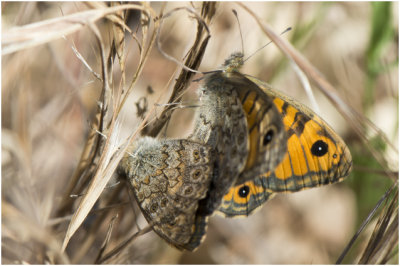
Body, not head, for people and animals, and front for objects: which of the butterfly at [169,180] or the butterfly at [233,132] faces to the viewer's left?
the butterfly at [169,180]

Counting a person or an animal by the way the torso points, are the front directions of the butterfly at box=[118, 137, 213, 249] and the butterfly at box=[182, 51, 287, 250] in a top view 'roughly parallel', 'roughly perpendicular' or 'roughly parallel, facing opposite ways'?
roughly parallel, facing opposite ways

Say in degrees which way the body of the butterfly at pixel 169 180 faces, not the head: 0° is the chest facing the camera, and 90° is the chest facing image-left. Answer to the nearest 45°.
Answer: approximately 90°

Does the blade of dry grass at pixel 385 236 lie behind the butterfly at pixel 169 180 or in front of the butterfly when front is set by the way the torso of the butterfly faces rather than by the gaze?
behind
